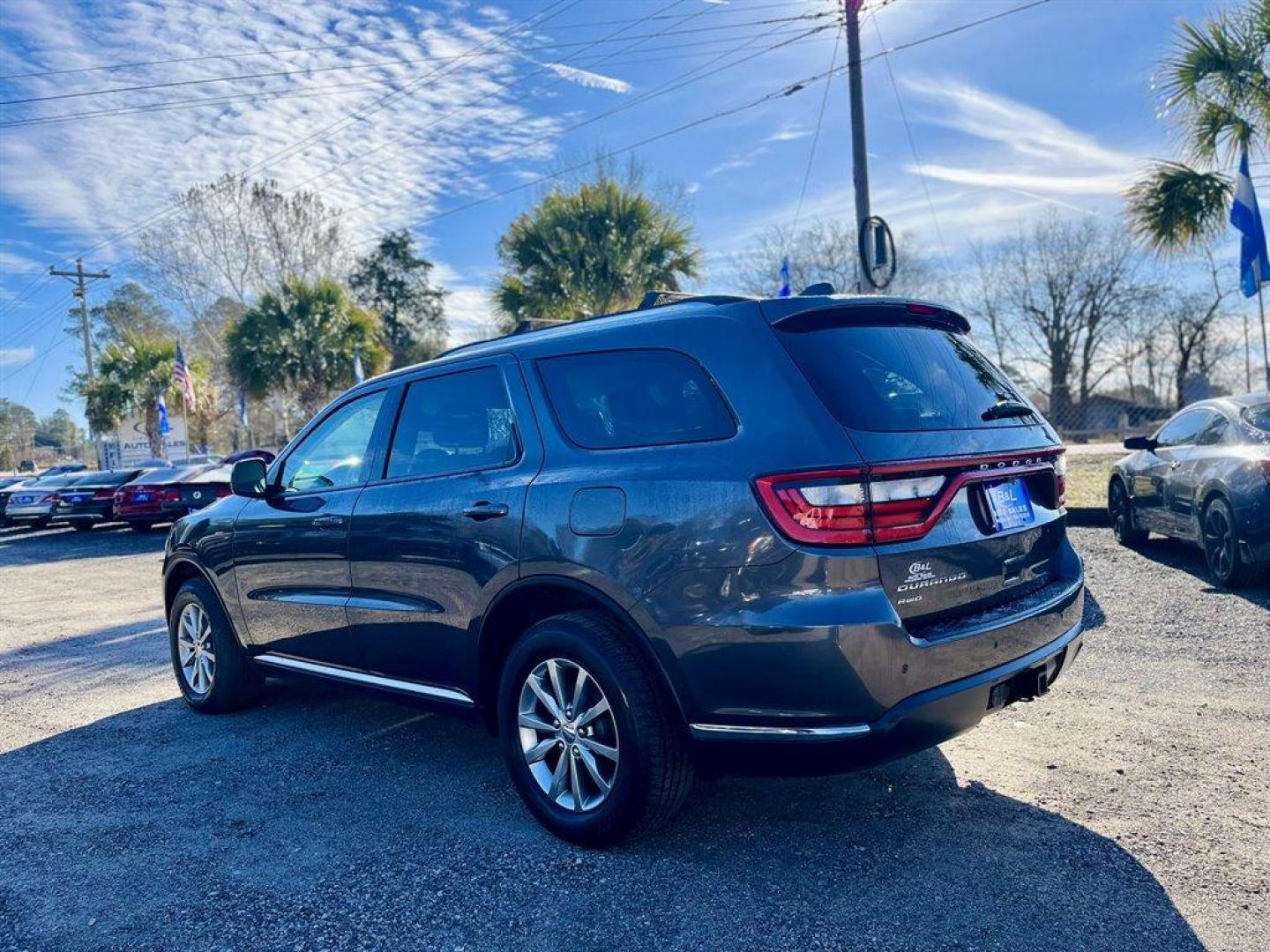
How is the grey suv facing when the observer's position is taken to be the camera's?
facing away from the viewer and to the left of the viewer

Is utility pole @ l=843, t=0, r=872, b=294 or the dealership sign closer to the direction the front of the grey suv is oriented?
the dealership sign

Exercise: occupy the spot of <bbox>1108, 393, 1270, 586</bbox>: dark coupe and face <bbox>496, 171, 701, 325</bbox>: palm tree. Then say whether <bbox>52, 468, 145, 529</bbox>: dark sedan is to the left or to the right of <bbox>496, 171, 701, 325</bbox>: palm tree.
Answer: left

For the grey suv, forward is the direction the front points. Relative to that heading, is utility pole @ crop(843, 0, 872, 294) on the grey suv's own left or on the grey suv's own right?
on the grey suv's own right

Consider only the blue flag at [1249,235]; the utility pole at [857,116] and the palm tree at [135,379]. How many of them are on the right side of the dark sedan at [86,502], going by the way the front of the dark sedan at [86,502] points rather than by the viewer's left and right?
2

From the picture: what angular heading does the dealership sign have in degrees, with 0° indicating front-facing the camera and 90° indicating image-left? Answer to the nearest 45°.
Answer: approximately 0°

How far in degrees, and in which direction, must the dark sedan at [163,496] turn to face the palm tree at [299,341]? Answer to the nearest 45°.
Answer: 0° — it already faces it

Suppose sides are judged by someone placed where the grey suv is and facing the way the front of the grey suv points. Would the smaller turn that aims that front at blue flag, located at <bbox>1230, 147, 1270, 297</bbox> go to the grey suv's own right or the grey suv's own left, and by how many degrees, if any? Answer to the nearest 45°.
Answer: approximately 90° to the grey suv's own right

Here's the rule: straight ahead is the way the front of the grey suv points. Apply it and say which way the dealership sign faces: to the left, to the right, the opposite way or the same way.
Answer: the opposite way

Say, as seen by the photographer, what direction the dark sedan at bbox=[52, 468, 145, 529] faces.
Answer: facing away from the viewer and to the right of the viewer
